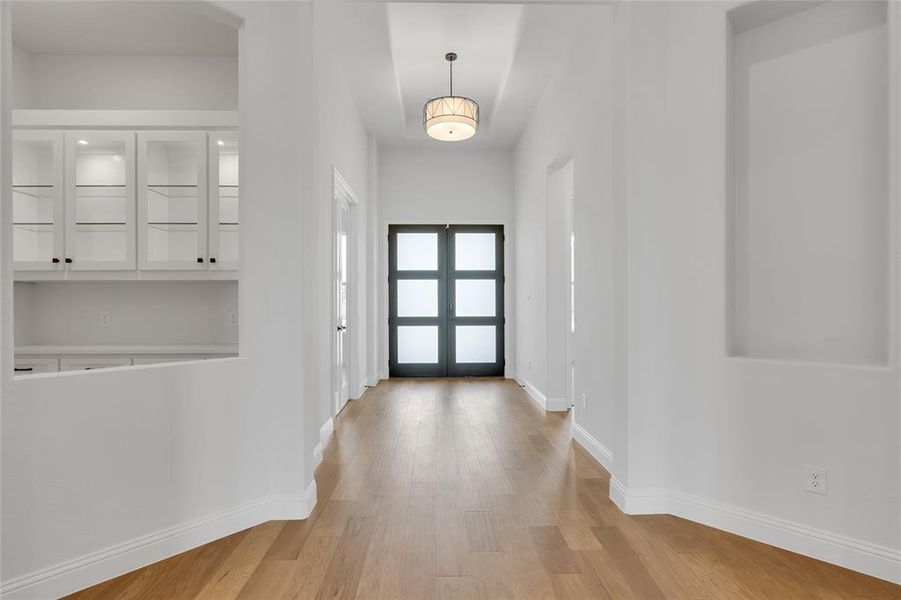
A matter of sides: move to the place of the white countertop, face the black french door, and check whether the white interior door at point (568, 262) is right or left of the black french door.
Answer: right

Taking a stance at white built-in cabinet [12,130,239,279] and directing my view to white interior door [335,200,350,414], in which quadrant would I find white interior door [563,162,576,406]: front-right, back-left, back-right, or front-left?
front-right

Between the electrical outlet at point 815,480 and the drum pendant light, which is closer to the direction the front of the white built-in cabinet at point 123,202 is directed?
the electrical outlet

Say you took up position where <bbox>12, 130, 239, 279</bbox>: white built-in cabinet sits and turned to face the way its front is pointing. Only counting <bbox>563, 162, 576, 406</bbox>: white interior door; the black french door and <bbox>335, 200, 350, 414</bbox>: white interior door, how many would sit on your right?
0

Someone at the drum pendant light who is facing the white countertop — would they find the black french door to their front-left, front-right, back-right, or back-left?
back-right

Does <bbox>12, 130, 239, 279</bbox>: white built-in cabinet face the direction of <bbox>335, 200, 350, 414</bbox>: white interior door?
no

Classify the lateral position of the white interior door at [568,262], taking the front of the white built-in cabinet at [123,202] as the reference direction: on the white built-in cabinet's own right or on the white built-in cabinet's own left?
on the white built-in cabinet's own left

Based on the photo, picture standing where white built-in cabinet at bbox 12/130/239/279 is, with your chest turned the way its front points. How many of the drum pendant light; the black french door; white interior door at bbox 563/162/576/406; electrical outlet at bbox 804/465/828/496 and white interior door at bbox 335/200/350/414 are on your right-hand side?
0

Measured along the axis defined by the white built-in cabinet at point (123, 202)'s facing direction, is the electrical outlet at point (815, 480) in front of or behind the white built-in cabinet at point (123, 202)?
in front

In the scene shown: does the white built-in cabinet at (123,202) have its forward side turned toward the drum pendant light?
no

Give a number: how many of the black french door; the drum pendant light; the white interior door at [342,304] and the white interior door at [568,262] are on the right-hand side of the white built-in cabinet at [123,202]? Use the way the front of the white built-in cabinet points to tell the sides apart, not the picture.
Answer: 0

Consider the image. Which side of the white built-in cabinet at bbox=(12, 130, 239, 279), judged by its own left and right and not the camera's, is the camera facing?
front

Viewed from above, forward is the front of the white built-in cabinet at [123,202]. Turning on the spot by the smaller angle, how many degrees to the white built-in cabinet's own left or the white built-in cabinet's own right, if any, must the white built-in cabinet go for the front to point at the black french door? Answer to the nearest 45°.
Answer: approximately 135° to the white built-in cabinet's own left
